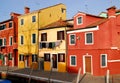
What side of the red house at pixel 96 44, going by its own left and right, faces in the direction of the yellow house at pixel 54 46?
right

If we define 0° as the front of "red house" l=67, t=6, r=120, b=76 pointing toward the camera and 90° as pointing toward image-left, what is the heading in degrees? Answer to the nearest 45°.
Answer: approximately 45°

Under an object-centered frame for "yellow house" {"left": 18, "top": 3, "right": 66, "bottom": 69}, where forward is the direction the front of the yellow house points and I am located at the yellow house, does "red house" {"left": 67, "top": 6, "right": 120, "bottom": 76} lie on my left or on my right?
on my left

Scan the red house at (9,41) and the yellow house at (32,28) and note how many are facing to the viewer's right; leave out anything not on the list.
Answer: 0

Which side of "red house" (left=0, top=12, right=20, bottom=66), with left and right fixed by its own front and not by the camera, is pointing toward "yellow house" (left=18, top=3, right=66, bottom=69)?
left

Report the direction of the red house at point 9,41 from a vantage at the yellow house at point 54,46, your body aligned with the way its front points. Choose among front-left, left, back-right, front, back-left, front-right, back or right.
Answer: right

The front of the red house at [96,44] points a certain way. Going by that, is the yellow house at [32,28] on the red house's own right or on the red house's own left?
on the red house's own right

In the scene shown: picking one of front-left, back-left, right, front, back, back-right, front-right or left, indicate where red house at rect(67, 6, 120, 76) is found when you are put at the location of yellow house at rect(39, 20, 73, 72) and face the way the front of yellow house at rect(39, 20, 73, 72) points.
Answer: left

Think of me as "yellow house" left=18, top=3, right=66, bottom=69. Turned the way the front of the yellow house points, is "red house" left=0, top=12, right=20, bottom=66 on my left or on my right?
on my right
